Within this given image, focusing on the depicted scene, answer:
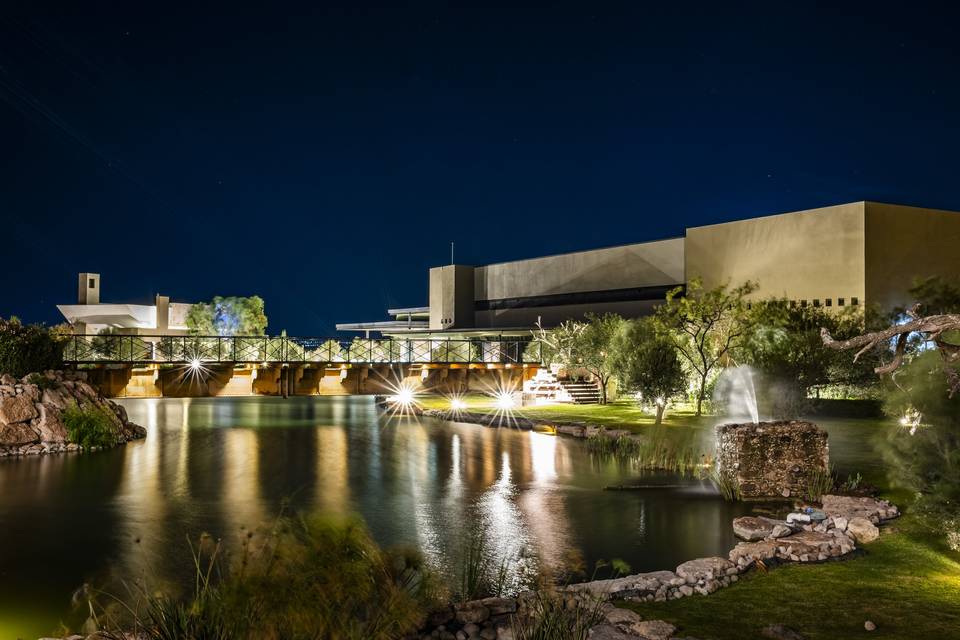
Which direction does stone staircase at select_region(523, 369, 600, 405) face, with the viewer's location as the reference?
facing the viewer

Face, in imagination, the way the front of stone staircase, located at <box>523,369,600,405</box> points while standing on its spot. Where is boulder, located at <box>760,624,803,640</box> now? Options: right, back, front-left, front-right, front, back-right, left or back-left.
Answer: front

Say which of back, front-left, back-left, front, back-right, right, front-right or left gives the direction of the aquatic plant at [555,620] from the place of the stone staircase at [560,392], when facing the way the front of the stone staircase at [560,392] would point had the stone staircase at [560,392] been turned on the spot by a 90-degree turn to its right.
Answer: left

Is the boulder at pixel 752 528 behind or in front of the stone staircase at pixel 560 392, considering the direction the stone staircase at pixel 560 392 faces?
in front

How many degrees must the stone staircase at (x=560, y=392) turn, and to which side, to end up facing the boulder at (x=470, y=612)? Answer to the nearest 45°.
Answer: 0° — it already faces it

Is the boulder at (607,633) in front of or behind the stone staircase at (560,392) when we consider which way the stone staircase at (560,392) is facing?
in front

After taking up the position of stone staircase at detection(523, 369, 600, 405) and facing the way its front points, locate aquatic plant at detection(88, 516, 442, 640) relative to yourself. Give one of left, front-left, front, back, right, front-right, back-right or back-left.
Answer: front

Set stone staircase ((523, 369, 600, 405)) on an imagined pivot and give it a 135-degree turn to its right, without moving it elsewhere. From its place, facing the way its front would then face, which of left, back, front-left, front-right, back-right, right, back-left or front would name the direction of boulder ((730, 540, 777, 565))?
back-left

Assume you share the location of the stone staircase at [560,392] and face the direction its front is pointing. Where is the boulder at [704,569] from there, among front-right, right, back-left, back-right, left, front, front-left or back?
front
